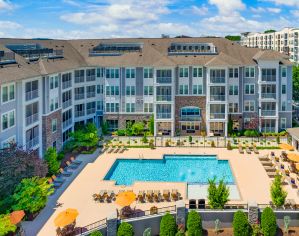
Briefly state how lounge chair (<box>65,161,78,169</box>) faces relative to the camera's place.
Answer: facing the viewer and to the right of the viewer

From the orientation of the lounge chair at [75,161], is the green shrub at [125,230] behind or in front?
in front

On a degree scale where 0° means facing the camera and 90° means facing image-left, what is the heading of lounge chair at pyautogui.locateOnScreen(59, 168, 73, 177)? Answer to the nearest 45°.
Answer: approximately 315°

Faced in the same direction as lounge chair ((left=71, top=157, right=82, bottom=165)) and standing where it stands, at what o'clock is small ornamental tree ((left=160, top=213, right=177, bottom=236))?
The small ornamental tree is roughly at 1 o'clock from the lounge chair.

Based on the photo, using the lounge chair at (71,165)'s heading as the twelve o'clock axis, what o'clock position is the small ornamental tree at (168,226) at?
The small ornamental tree is roughly at 1 o'clock from the lounge chair.

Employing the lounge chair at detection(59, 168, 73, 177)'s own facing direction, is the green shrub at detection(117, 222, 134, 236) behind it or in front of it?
in front

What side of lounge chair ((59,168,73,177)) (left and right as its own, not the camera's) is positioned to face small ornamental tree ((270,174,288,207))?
front
